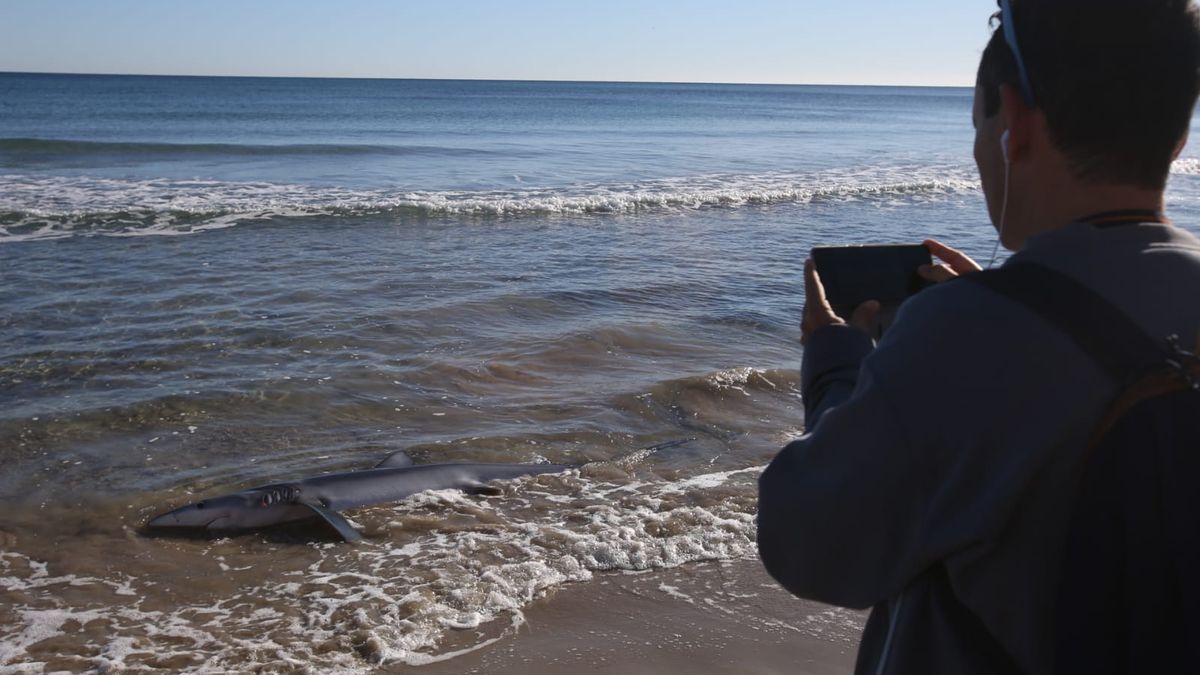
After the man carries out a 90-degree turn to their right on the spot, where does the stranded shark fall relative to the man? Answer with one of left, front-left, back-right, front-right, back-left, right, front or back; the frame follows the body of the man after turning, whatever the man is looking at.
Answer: left

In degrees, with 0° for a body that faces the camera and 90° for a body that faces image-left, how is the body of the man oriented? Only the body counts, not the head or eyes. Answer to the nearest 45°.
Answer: approximately 135°

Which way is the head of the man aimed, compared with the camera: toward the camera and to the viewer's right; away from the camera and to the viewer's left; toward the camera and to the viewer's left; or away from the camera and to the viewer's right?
away from the camera and to the viewer's left
